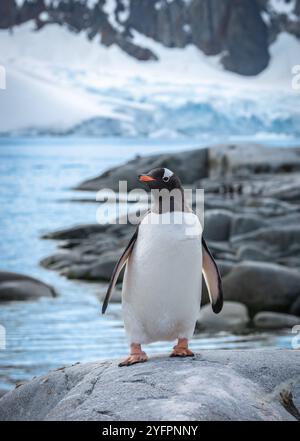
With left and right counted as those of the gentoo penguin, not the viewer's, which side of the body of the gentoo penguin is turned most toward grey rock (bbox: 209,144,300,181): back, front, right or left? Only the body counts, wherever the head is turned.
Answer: back

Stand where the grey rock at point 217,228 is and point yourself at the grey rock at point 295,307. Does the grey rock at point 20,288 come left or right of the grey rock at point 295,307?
right

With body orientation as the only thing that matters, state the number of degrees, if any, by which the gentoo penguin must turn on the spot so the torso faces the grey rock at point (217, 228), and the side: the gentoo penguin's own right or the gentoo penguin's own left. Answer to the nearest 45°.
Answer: approximately 180°

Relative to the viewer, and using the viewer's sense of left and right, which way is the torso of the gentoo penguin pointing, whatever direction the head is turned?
facing the viewer

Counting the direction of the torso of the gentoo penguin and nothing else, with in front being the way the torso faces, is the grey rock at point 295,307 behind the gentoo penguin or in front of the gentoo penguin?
behind

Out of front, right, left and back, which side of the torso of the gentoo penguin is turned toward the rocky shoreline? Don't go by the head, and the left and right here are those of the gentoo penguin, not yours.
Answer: back

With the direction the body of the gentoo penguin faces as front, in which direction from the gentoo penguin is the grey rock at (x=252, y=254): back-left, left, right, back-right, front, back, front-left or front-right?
back

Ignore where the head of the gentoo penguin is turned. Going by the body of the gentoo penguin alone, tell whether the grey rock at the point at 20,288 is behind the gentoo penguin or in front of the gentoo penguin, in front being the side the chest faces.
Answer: behind
